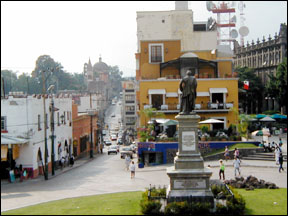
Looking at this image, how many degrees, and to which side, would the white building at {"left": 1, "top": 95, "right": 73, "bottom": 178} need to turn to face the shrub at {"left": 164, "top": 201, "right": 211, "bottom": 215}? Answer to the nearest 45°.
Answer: approximately 45° to its right

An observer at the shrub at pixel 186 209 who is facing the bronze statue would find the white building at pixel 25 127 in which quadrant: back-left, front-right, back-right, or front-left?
front-left

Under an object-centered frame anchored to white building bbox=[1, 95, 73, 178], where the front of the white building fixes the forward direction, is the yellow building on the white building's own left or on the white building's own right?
on the white building's own left

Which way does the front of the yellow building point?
toward the camera

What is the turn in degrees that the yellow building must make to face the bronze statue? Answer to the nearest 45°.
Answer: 0° — it already faces it

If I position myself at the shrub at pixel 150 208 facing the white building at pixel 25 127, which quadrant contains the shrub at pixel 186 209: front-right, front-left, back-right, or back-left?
back-right

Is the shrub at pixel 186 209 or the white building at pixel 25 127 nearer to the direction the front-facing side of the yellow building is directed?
the shrub

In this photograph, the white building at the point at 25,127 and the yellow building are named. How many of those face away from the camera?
0

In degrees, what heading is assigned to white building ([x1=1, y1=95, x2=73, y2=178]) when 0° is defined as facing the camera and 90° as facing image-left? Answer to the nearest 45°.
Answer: approximately 315°

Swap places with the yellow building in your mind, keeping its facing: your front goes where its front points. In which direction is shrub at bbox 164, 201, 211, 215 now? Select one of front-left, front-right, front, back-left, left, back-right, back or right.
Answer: front

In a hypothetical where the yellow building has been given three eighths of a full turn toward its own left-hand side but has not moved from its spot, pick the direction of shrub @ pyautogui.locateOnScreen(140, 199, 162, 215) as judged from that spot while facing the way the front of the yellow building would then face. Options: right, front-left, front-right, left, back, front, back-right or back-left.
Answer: back-right

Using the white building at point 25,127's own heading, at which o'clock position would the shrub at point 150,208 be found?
The shrub is roughly at 1 o'clock from the white building.
